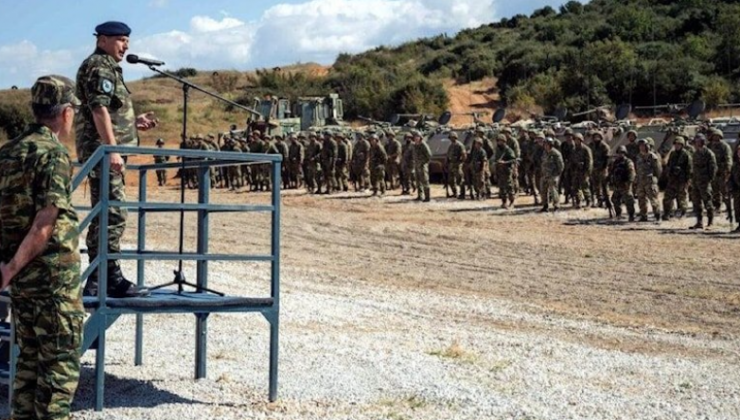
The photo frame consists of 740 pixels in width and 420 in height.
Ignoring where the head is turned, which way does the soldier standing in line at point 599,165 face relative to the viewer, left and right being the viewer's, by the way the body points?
facing the viewer and to the left of the viewer

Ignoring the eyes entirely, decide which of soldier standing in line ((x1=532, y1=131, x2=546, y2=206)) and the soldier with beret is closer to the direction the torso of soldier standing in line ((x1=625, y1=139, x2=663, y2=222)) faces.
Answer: the soldier with beret

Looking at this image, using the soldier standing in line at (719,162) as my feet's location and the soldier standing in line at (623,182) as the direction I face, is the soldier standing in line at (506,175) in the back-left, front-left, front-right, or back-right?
front-right

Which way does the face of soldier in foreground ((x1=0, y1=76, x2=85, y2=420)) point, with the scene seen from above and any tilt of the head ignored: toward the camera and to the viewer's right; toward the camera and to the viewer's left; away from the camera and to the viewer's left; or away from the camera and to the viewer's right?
away from the camera and to the viewer's right

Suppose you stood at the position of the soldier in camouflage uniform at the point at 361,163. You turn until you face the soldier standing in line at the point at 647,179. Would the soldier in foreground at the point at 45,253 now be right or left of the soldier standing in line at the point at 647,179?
right

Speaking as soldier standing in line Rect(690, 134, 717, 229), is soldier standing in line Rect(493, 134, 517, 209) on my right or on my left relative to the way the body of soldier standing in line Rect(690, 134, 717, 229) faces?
on my right

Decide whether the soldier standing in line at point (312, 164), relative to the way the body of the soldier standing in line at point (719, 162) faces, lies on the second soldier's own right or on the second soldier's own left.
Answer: on the second soldier's own right

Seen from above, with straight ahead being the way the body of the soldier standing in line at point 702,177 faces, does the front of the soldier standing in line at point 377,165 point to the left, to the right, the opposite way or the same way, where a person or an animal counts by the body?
the same way

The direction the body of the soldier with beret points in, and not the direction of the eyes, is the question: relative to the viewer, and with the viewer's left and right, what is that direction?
facing to the right of the viewer

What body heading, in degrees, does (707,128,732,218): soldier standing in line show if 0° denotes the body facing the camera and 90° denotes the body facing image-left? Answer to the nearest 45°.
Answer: approximately 45°

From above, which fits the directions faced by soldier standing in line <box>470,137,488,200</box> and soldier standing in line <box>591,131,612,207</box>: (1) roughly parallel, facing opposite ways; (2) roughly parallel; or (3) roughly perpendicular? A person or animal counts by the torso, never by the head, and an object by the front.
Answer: roughly parallel

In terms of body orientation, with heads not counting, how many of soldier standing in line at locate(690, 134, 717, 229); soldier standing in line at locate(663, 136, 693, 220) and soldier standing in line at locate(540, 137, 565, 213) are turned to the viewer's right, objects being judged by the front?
0

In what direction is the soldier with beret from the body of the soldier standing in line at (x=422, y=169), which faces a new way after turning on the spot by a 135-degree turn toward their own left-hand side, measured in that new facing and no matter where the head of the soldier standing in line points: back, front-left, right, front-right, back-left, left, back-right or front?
right

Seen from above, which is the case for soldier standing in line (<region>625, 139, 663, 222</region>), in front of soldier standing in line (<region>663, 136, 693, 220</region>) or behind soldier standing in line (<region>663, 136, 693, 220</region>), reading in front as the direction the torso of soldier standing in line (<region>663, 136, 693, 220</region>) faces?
in front

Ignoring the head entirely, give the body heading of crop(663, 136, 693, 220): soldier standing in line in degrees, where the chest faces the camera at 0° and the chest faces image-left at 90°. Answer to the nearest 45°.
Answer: approximately 45°
